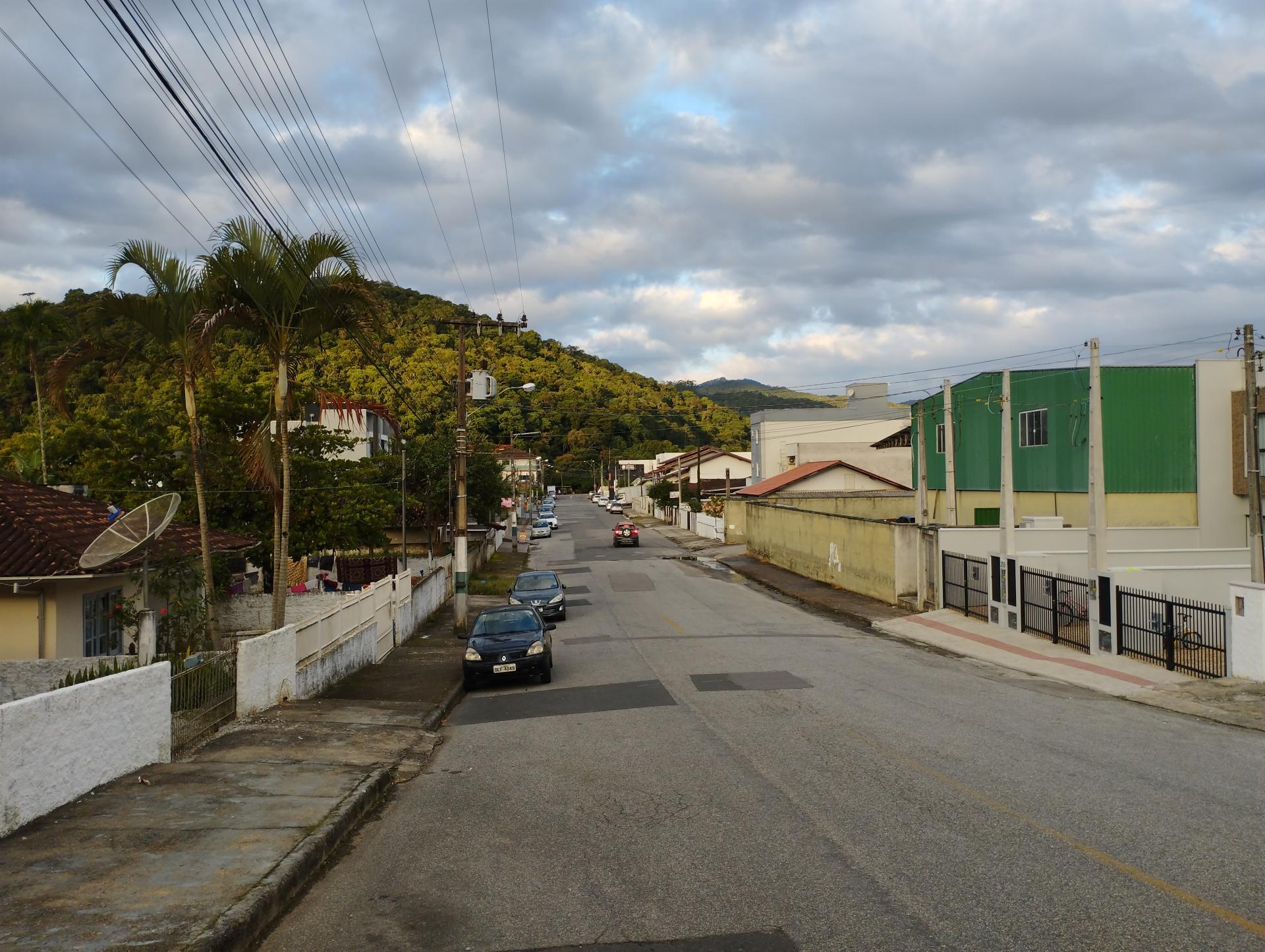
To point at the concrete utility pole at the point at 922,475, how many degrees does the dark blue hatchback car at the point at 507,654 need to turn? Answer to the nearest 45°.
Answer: approximately 135° to its left

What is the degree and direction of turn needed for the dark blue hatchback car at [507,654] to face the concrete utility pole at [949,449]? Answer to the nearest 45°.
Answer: approximately 135° to its left

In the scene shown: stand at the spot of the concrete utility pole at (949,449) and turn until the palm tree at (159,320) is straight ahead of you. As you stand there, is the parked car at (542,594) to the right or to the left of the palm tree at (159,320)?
right

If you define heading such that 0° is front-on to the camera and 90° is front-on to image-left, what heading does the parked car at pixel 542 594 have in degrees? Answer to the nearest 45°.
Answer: approximately 0°

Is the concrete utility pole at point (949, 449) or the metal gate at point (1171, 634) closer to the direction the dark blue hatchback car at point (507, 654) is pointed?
the metal gate

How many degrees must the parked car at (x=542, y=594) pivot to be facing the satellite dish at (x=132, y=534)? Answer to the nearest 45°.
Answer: approximately 45° to its right

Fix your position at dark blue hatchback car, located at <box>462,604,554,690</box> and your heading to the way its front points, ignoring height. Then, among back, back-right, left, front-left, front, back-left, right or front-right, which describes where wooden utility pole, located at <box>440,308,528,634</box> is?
back

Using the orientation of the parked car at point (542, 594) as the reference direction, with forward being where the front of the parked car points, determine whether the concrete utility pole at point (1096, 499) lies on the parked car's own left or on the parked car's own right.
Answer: on the parked car's own left

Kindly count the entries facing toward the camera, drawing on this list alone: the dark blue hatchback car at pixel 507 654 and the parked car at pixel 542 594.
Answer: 2

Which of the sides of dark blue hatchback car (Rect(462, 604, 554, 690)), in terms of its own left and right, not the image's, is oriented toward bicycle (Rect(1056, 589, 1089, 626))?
left

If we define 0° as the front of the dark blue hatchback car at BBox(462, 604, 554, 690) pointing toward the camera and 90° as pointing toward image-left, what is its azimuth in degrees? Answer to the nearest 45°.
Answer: approximately 0°
